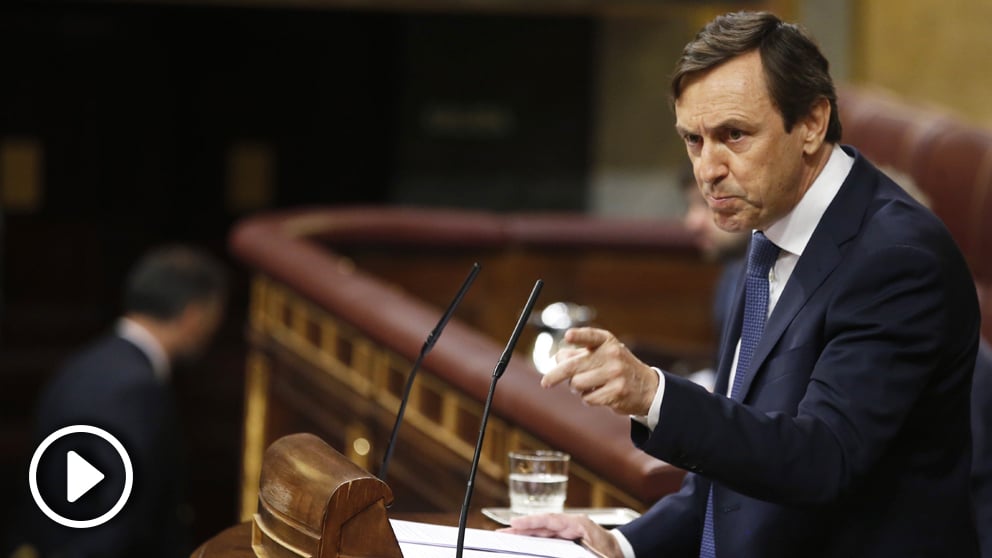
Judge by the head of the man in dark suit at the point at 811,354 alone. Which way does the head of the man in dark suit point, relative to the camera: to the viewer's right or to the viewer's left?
to the viewer's left

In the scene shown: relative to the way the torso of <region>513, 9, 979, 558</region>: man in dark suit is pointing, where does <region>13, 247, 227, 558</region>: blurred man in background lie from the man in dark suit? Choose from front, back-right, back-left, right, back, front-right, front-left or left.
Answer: right

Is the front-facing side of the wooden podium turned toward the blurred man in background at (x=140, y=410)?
no

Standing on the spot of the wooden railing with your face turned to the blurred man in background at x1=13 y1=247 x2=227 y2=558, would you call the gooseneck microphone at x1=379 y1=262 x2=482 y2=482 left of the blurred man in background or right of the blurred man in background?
left

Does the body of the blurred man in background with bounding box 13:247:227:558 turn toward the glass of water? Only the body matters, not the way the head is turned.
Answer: no

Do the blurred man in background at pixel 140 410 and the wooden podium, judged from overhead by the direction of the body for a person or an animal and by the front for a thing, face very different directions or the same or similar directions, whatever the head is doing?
very different directions

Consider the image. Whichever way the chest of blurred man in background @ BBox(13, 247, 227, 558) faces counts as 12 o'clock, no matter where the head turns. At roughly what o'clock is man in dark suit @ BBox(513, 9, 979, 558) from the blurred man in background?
The man in dark suit is roughly at 4 o'clock from the blurred man in background.

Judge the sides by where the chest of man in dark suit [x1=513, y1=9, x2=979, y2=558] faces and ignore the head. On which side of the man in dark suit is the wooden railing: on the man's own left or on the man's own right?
on the man's own right

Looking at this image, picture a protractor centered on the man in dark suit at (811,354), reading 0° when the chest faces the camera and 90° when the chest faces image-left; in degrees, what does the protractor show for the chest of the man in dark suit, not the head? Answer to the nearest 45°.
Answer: approximately 45°

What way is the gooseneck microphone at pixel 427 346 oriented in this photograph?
to the viewer's right
